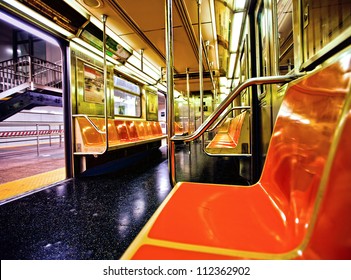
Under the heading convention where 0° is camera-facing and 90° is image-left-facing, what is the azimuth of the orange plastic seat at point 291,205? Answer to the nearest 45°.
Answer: approximately 90°
